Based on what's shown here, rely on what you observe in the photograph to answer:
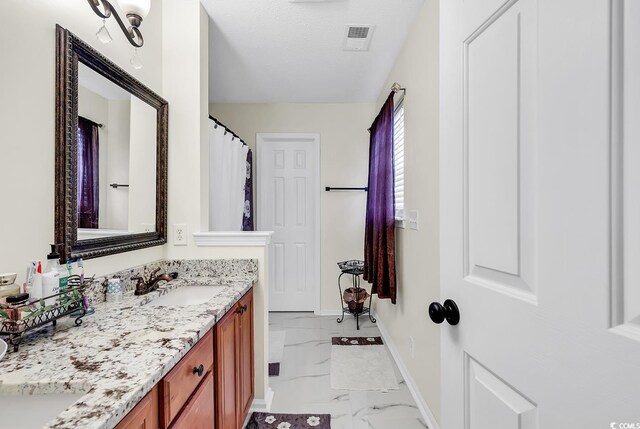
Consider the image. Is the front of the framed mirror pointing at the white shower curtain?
no

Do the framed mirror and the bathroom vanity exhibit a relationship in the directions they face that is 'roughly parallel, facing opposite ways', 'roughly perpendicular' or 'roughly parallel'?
roughly parallel

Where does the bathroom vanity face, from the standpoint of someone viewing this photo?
facing the viewer and to the right of the viewer

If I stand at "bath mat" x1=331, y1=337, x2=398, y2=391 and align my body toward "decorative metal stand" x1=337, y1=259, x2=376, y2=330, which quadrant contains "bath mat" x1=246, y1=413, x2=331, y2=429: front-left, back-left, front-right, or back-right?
back-left

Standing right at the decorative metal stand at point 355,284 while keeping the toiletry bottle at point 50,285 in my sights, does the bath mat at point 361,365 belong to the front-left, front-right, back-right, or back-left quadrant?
front-left

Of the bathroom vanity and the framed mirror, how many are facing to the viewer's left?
0

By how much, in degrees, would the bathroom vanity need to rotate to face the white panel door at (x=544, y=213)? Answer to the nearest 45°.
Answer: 0° — it already faces it

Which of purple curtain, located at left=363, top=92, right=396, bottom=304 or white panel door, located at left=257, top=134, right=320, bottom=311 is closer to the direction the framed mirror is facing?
the purple curtain

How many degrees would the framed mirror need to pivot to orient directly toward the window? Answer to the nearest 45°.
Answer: approximately 45° to its left
